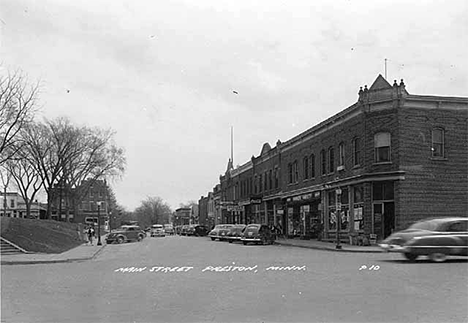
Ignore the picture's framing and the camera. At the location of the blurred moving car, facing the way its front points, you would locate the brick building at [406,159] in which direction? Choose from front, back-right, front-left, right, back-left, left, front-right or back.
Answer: back-right

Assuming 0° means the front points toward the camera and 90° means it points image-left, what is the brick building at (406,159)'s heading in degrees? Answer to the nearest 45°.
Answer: approximately 45°

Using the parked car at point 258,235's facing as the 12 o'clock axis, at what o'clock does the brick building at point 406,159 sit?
The brick building is roughly at 3 o'clock from the parked car.

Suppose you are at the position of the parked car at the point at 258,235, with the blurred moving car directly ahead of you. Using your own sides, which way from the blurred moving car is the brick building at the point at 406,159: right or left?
left

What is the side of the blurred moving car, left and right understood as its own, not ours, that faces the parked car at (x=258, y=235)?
right

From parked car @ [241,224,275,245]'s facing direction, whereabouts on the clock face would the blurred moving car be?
The blurred moving car is roughly at 4 o'clock from the parked car.

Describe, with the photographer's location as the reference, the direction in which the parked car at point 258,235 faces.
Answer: facing away from the viewer and to the right of the viewer

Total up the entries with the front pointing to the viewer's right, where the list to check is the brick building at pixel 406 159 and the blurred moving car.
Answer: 0
